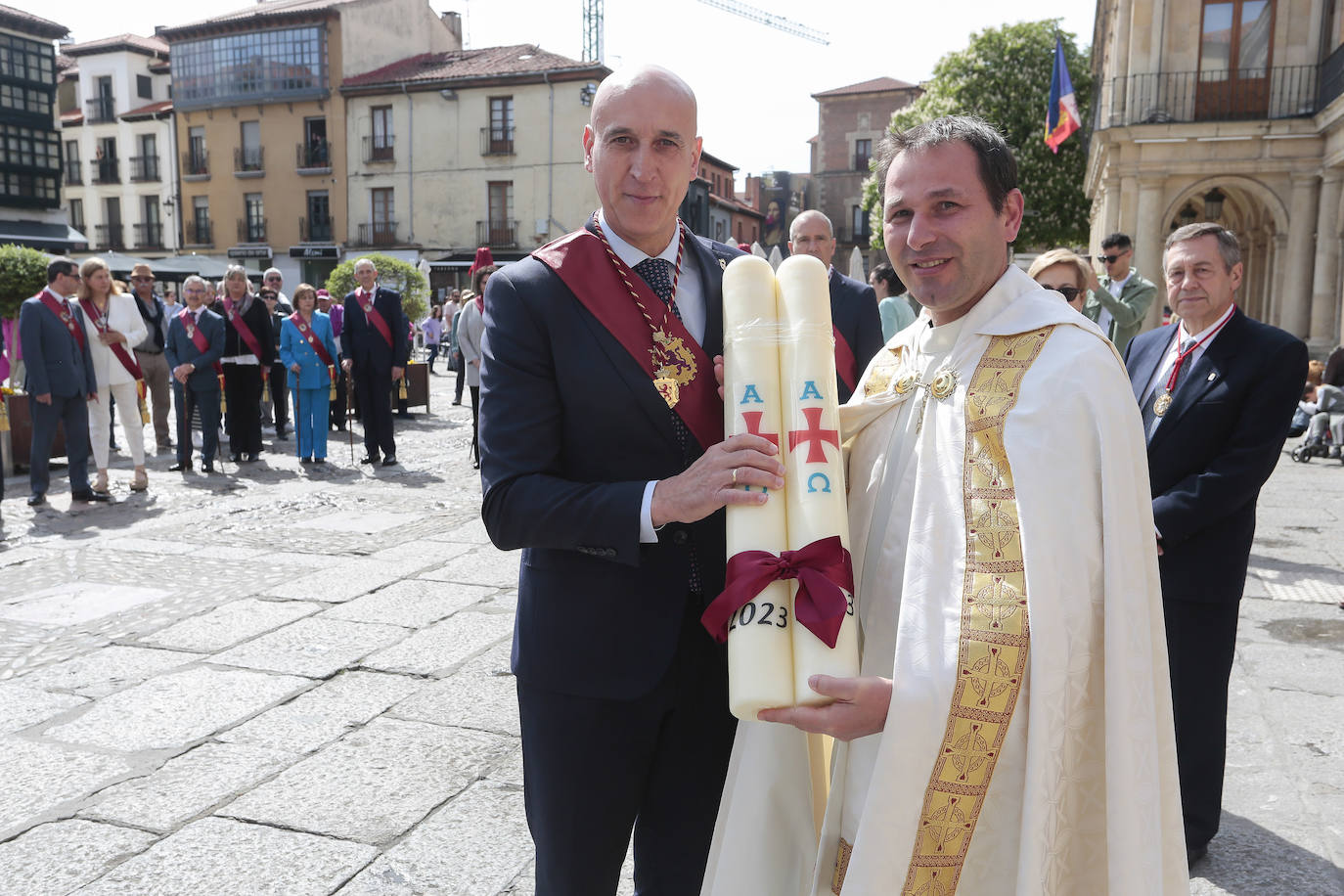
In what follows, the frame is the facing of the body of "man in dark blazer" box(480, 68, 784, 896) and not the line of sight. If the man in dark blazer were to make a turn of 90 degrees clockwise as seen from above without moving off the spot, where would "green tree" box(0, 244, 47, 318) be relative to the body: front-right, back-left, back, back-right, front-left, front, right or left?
right

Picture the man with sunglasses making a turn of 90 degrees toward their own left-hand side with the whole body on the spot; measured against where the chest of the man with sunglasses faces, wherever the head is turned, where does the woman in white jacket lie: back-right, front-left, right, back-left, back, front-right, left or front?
back-right

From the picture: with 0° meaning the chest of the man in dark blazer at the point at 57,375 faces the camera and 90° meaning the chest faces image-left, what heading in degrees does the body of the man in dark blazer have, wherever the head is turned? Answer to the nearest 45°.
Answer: approximately 315°

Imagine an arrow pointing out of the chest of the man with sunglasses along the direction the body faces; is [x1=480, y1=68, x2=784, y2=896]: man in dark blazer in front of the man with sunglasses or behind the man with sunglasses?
in front

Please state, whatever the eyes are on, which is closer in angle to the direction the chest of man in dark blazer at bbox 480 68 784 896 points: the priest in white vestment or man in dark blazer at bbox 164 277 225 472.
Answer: the priest in white vestment

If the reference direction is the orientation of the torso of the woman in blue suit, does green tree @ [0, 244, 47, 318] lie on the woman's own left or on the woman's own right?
on the woman's own right

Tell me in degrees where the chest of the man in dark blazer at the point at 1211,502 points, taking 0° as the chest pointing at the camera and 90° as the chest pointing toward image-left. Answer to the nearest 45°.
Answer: approximately 45°

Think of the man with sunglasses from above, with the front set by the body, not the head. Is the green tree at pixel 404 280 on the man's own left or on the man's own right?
on the man's own right

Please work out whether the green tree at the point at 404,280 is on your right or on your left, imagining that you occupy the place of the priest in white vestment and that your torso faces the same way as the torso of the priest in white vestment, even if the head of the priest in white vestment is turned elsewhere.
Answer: on your right

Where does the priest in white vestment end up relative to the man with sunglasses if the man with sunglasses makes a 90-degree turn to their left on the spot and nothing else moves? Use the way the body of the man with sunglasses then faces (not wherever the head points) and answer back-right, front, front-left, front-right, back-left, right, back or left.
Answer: front-right
